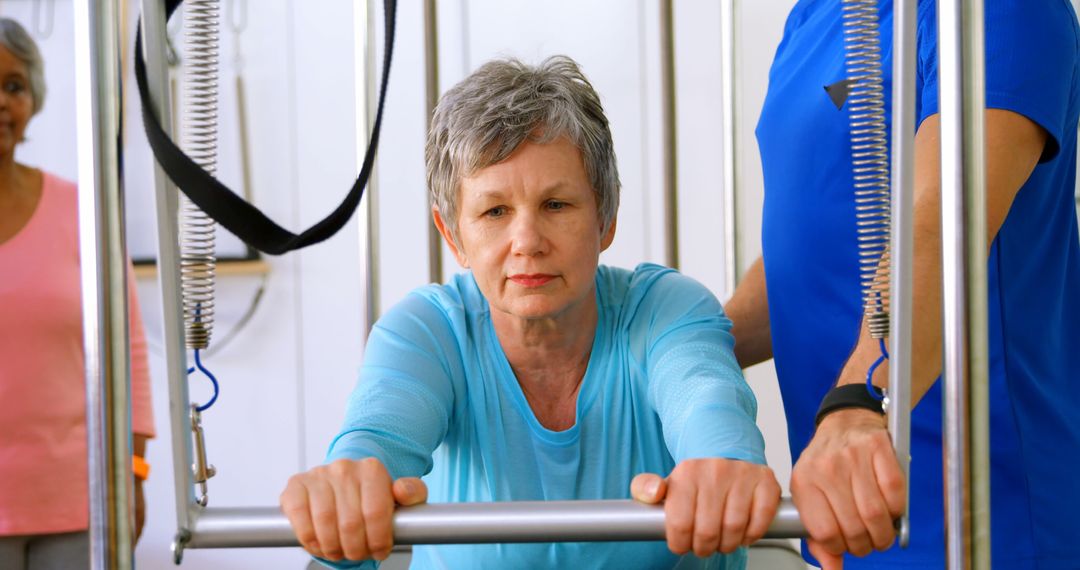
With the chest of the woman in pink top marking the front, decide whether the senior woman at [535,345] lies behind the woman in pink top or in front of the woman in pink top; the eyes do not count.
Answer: in front

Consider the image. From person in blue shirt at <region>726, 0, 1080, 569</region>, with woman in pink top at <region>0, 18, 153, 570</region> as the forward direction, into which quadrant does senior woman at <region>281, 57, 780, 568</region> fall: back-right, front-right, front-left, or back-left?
front-left

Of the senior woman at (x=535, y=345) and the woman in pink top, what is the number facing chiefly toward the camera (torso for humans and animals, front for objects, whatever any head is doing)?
2

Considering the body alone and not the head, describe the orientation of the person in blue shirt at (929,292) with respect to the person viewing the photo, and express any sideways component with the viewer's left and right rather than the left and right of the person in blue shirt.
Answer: facing the viewer and to the left of the viewer

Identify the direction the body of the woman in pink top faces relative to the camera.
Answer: toward the camera

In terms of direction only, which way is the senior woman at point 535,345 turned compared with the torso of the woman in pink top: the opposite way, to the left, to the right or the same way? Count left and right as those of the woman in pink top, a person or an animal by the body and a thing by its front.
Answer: the same way

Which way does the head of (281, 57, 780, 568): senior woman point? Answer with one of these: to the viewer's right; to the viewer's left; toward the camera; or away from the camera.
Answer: toward the camera

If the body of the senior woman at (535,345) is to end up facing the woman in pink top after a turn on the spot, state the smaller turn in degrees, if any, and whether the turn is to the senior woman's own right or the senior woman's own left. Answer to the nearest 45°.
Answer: approximately 135° to the senior woman's own right

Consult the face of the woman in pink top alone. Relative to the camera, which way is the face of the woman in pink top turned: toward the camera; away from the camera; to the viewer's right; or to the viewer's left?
toward the camera
